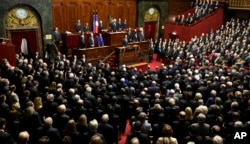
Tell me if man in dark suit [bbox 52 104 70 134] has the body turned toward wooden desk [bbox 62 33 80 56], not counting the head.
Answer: yes

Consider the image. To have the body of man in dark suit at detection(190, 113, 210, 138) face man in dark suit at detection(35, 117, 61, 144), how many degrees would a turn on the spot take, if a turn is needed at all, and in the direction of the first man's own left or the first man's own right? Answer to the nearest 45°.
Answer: approximately 135° to the first man's own left

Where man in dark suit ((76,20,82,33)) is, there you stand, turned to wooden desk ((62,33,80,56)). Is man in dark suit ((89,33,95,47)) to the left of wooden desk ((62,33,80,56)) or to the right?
left

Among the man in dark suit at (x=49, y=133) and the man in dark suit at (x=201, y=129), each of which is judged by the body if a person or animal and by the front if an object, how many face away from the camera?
2

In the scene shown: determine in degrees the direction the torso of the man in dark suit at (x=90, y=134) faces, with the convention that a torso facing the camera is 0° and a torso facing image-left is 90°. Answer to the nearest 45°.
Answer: approximately 180°

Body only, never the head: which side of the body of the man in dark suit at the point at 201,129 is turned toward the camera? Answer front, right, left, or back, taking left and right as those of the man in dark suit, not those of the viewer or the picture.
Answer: back

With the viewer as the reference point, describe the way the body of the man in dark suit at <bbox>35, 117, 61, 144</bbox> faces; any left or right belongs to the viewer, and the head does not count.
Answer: facing away from the viewer

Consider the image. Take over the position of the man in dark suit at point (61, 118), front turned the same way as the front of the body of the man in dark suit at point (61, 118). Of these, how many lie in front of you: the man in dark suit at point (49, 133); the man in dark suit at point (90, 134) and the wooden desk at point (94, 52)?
1

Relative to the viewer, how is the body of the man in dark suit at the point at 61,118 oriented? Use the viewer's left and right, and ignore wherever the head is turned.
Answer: facing away from the viewer

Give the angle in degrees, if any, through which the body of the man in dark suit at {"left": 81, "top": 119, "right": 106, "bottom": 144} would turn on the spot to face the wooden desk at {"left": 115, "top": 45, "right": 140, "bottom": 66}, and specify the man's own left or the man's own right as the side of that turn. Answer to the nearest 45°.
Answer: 0° — they already face it
